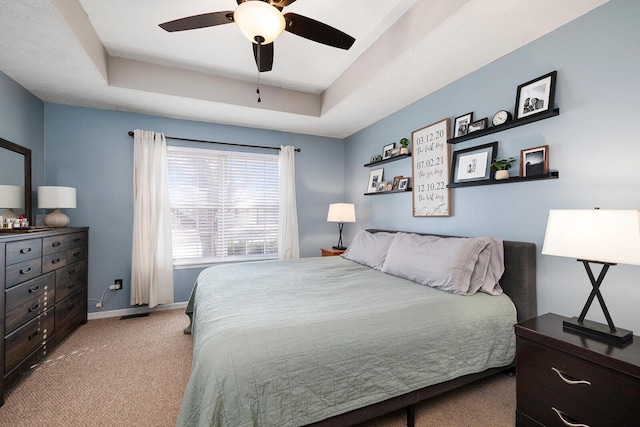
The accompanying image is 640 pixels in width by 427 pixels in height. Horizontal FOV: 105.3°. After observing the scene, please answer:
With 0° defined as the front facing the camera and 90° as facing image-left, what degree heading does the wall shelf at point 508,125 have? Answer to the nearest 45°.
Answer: approximately 45°

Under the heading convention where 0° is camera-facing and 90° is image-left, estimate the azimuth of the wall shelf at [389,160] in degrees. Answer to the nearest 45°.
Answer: approximately 45°

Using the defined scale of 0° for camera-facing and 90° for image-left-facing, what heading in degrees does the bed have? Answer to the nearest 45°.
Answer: approximately 45°

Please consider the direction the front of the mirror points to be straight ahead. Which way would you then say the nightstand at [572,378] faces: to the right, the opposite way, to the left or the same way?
the opposite way

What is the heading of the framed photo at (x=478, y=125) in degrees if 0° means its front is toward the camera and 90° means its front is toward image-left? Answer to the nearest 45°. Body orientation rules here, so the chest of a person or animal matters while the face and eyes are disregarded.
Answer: approximately 45°

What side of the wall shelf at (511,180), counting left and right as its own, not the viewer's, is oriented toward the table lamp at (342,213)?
right

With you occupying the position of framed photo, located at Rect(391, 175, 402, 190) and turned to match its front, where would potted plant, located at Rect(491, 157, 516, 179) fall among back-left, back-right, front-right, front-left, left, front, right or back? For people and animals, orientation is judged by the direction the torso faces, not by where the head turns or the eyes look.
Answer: left

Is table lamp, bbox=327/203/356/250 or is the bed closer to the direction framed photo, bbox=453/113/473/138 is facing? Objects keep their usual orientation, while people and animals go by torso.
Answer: the bed
